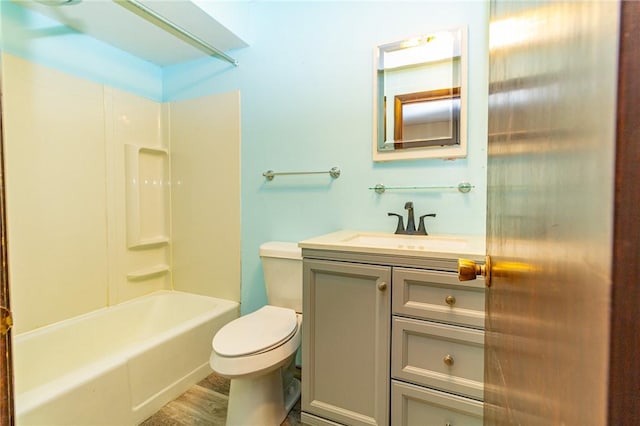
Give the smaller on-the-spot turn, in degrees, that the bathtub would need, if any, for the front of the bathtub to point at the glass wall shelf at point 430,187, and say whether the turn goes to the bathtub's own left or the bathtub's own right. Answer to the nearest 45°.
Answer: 0° — it already faces it

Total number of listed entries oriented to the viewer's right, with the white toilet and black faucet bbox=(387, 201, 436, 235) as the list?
0

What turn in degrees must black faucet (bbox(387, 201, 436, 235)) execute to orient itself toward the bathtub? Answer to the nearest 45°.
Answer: approximately 90° to its right

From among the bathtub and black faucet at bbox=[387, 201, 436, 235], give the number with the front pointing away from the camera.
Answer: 0

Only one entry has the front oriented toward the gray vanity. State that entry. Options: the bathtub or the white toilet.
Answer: the bathtub

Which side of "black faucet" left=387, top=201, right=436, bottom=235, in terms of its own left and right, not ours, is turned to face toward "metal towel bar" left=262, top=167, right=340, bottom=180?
right

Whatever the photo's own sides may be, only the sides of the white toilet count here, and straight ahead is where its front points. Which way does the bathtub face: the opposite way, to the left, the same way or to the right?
to the left

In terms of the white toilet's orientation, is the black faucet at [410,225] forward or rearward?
rearward

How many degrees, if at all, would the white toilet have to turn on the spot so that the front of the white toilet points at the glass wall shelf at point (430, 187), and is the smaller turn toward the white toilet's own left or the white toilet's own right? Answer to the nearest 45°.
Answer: approximately 135° to the white toilet's own left

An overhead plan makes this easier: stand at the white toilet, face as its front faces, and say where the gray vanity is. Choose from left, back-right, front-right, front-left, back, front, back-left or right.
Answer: left

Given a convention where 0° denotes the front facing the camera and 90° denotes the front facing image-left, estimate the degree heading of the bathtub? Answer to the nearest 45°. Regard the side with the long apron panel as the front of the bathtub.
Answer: approximately 315°

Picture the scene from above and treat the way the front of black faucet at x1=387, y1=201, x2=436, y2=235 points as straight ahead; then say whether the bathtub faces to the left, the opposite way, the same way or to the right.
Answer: to the left

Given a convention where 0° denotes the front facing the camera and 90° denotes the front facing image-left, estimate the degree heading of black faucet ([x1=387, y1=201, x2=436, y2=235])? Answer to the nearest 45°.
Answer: approximately 0°
